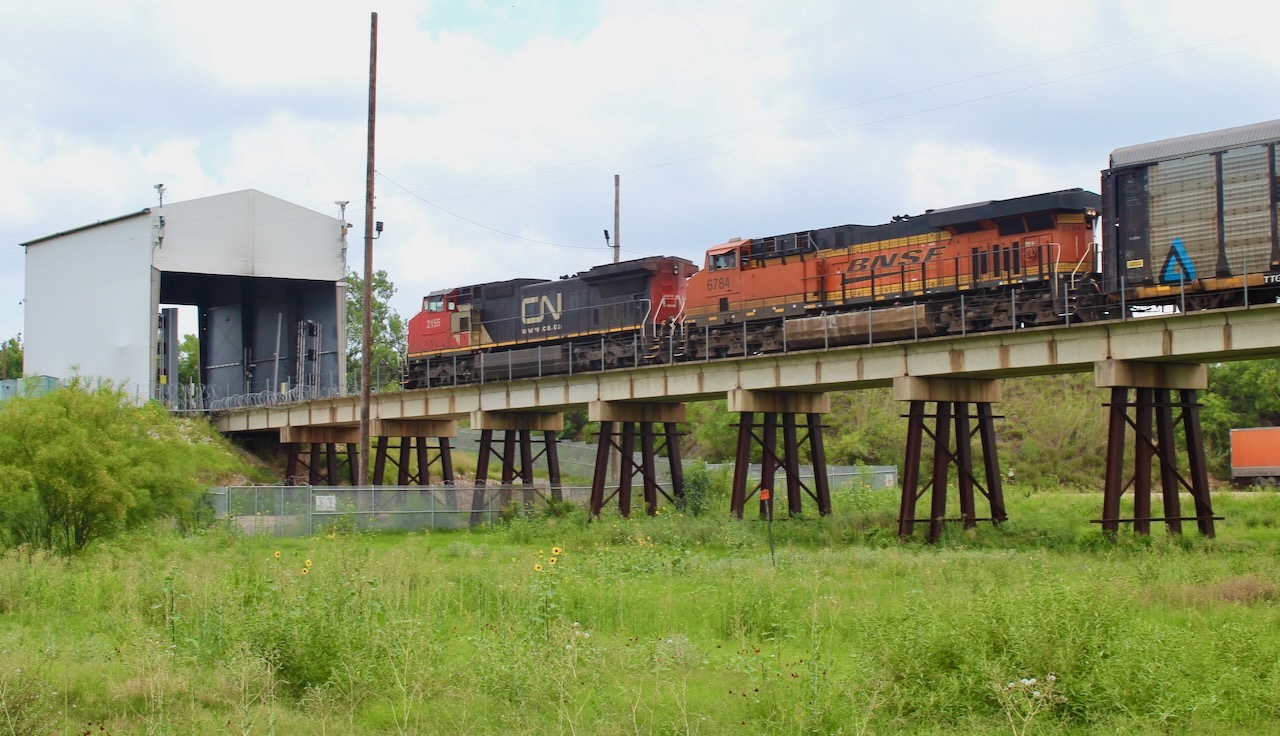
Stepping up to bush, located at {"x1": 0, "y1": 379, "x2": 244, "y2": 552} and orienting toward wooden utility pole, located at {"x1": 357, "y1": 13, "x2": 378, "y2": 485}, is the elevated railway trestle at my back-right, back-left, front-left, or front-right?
front-right

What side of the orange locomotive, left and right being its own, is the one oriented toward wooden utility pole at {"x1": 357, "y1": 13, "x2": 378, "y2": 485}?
front

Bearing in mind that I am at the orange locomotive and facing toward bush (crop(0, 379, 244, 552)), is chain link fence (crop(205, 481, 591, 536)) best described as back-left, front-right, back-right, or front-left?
front-right

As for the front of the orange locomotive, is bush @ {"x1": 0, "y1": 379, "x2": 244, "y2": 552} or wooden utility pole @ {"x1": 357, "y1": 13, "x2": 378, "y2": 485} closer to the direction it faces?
the wooden utility pole

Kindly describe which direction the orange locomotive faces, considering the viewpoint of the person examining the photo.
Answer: facing away from the viewer and to the left of the viewer

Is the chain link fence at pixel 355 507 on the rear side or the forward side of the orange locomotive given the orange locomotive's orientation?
on the forward side

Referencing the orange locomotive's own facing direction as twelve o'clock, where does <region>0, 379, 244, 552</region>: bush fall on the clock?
The bush is roughly at 10 o'clock from the orange locomotive.
